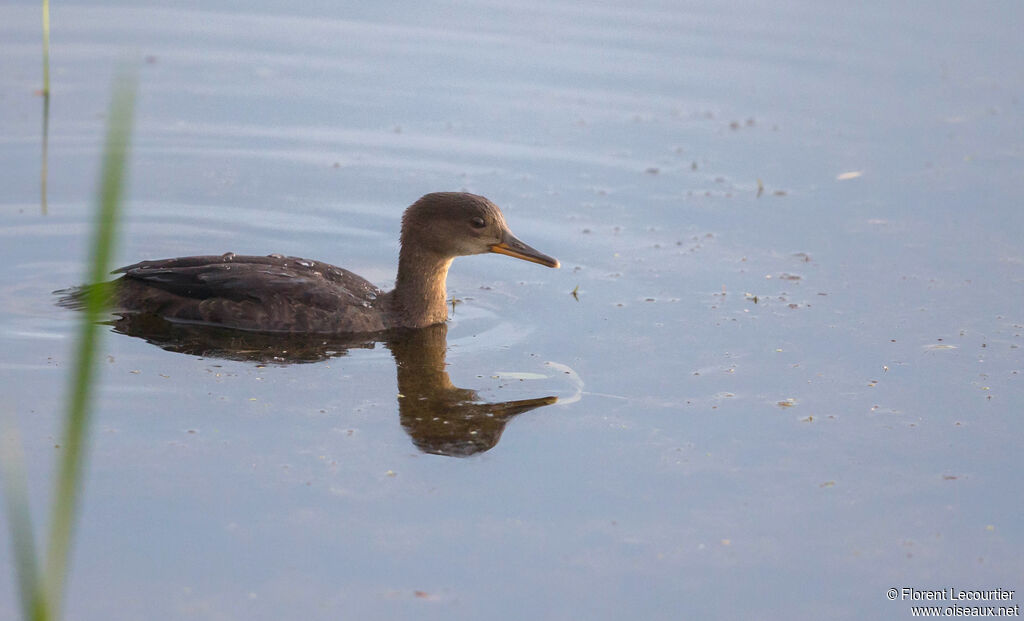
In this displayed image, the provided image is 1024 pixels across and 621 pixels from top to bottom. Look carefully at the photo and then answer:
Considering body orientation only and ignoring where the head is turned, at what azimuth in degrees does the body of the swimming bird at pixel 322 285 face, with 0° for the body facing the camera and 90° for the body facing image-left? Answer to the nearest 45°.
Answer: approximately 270°

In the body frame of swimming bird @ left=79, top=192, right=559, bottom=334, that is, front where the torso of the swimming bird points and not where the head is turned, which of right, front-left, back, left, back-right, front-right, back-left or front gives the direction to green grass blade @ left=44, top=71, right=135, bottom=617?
right
